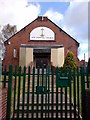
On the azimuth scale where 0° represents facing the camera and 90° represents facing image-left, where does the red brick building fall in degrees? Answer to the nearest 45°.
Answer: approximately 0°

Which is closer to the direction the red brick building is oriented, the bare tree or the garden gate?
the garden gate

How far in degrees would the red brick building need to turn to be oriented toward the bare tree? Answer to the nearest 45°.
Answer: approximately 135° to its right

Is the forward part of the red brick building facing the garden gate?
yes
